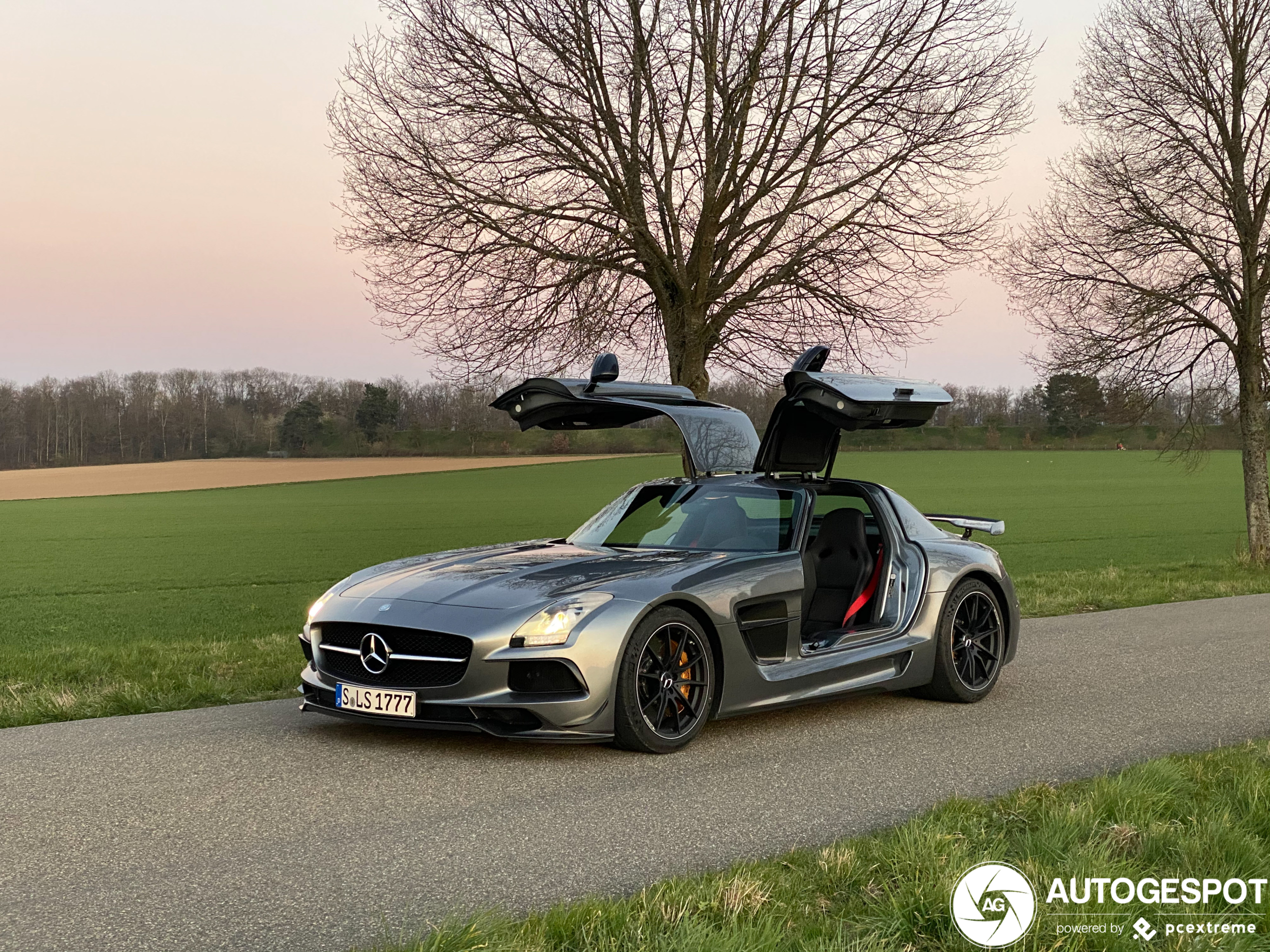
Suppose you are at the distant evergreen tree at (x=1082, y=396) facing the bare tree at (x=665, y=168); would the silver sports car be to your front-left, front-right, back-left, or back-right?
front-left

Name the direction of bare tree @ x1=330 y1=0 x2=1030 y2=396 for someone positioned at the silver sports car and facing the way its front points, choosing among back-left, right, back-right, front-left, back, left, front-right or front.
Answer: back-right

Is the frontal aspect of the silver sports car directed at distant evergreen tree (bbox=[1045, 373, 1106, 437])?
no

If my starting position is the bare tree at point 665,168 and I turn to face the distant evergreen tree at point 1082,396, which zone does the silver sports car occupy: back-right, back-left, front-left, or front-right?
back-right

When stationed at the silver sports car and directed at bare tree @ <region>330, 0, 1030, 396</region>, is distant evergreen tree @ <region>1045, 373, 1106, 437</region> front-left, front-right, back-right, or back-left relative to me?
front-right

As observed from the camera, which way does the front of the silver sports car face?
facing the viewer and to the left of the viewer

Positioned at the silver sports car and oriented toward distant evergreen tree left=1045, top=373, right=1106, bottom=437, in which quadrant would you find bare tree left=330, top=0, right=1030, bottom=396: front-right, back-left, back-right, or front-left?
front-left
